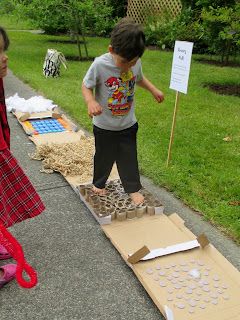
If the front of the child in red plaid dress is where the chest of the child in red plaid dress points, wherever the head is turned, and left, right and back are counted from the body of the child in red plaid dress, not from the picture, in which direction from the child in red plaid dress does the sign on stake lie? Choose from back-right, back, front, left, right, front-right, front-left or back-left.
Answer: front-left

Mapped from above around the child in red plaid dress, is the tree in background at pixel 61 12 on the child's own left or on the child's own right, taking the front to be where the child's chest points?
on the child's own left

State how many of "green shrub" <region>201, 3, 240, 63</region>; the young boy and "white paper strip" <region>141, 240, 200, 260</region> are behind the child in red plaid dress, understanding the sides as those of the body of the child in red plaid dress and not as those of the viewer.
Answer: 0

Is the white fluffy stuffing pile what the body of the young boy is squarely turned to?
no

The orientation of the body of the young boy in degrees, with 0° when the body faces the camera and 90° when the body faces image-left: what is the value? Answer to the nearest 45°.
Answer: approximately 315°

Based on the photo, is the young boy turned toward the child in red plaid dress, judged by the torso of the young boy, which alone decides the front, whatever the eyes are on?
no

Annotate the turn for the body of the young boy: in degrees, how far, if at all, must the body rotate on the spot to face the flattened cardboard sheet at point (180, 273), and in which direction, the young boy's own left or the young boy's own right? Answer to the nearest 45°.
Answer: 0° — they already face it

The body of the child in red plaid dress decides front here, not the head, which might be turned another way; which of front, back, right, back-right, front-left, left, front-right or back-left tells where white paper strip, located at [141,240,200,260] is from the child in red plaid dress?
front

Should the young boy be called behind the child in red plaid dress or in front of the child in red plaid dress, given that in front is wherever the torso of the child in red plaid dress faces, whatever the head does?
in front

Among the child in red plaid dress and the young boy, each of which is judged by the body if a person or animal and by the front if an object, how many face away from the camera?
0

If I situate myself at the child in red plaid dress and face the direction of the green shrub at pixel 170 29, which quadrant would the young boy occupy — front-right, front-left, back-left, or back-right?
front-right

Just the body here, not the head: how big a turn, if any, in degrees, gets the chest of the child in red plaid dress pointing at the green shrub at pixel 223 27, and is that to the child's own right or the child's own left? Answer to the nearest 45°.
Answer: approximately 45° to the child's own left

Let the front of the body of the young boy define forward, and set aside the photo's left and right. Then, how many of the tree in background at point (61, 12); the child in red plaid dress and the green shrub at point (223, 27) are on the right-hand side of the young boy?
1

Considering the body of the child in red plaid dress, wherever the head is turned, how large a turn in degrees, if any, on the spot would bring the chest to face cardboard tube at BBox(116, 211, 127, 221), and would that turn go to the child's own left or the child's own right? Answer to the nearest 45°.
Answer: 0° — they already face it

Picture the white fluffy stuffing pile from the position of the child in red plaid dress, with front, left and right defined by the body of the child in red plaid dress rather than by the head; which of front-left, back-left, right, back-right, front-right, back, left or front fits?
left

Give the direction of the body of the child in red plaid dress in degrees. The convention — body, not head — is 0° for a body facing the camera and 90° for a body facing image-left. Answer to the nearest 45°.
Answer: approximately 270°
